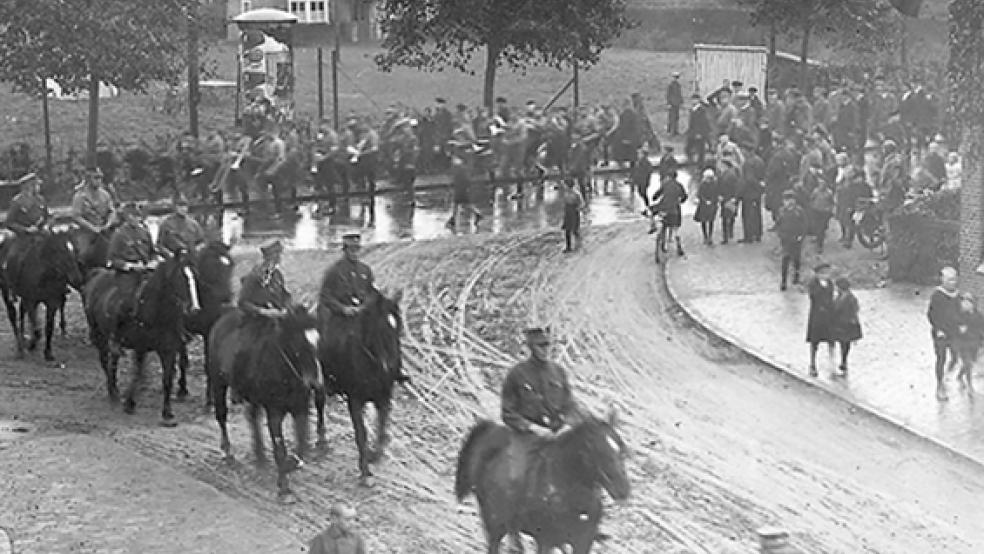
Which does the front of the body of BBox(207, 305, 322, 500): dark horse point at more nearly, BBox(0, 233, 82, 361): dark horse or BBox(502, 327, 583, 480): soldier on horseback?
the soldier on horseback

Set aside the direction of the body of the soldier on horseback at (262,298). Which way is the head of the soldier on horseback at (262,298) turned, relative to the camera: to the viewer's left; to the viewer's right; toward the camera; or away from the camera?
toward the camera

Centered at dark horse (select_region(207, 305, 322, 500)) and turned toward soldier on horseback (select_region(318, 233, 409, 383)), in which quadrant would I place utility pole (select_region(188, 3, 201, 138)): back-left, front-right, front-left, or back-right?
front-left

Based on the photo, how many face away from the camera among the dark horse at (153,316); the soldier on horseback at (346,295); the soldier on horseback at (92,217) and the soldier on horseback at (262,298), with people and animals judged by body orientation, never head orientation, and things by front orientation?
0

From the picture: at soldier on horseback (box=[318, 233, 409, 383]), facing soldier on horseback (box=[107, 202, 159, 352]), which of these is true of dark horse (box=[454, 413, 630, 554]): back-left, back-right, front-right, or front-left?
back-left

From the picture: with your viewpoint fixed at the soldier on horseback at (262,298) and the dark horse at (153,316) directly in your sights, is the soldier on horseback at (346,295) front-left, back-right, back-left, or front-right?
back-right

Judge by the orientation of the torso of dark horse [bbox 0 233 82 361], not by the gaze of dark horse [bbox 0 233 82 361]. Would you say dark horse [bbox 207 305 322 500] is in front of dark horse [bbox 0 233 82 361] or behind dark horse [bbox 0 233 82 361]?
in front

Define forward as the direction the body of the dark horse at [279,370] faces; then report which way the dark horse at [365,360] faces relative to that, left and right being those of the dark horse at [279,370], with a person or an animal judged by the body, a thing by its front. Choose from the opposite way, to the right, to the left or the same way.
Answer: the same way

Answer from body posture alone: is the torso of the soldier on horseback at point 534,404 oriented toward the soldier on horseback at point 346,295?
no

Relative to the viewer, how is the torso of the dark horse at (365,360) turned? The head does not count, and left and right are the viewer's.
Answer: facing the viewer and to the right of the viewer

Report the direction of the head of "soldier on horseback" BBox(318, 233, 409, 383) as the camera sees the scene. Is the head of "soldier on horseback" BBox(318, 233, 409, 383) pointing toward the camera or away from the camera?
toward the camera

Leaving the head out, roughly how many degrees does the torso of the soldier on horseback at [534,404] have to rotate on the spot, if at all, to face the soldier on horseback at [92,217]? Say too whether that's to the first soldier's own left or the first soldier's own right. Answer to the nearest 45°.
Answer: approximately 180°

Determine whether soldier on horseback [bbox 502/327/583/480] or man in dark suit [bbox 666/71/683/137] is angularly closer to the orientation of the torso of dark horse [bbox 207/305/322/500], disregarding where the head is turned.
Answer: the soldier on horseback

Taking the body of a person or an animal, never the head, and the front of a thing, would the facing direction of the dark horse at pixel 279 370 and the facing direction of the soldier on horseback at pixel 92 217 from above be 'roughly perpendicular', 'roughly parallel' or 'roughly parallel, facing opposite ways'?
roughly parallel

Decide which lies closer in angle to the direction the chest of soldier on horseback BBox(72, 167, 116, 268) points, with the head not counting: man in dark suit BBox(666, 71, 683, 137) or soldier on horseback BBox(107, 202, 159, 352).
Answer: the soldier on horseback
